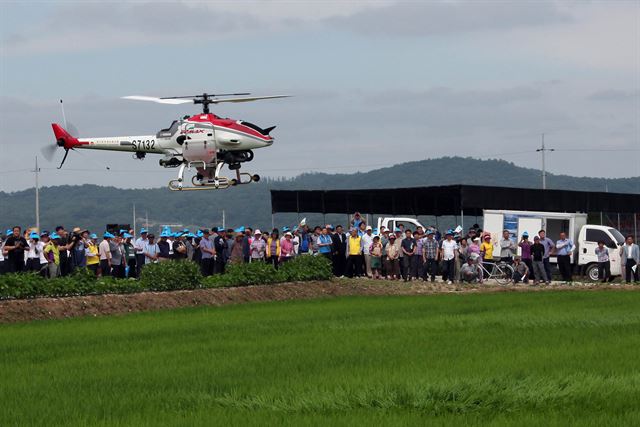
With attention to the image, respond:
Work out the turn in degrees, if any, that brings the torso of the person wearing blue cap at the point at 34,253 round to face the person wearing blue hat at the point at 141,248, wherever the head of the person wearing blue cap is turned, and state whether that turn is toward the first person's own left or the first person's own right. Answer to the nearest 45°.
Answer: approximately 135° to the first person's own left

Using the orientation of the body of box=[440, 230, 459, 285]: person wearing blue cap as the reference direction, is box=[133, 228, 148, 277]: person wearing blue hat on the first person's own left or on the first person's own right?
on the first person's own right

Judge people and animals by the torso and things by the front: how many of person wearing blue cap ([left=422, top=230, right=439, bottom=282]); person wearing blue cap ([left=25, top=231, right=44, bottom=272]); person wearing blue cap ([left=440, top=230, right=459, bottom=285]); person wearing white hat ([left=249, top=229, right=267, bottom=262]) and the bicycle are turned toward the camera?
4

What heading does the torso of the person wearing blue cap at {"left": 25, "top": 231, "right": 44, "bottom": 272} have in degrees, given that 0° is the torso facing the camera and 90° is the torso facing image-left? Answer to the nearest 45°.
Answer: approximately 0°

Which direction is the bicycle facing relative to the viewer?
to the viewer's left

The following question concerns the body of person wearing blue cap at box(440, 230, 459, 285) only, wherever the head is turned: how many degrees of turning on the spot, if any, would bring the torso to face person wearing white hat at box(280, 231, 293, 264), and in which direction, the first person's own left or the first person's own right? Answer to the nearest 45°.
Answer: approximately 90° to the first person's own right

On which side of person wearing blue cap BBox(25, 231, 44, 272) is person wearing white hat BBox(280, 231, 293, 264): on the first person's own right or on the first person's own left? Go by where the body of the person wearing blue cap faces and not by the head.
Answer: on the first person's own left

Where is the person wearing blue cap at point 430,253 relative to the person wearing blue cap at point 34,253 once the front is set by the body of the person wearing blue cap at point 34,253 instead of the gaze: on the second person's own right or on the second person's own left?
on the second person's own left
